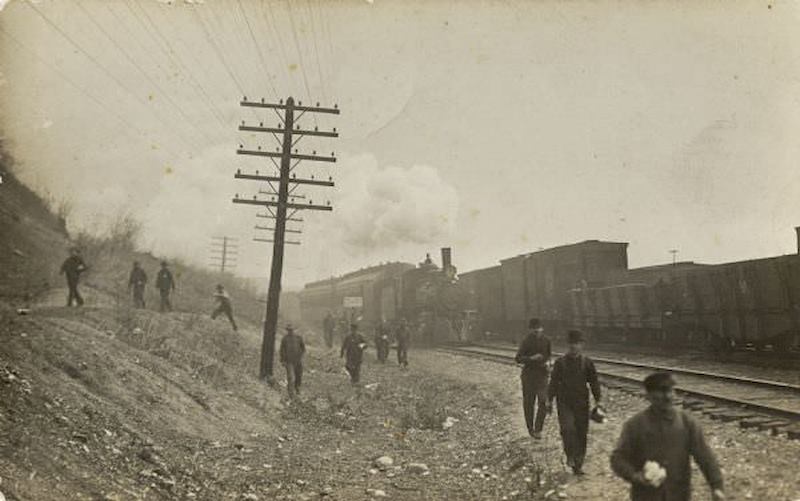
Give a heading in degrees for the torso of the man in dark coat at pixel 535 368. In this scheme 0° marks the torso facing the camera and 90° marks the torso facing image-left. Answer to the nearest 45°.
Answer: approximately 0°

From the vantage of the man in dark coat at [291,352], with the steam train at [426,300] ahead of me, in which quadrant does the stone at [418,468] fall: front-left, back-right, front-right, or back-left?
back-right

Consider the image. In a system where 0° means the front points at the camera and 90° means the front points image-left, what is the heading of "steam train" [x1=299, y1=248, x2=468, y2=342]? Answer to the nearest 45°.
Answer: approximately 315°

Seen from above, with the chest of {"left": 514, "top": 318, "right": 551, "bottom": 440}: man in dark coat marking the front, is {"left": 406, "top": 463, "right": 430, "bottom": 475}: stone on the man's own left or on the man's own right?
on the man's own right

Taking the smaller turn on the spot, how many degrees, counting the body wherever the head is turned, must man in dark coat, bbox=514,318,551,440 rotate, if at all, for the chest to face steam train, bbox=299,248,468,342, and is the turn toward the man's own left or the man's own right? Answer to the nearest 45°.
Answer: approximately 180°
